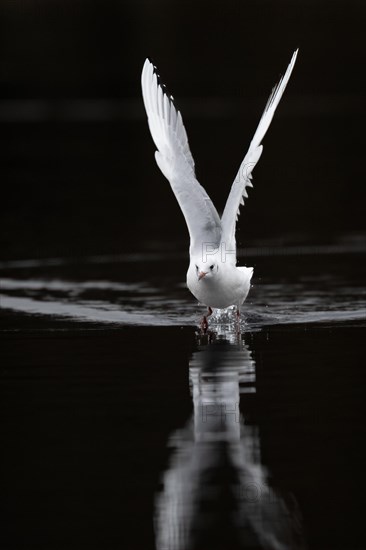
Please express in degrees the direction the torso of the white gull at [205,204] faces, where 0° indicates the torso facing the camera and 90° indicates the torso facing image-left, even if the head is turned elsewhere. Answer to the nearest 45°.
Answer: approximately 45°
